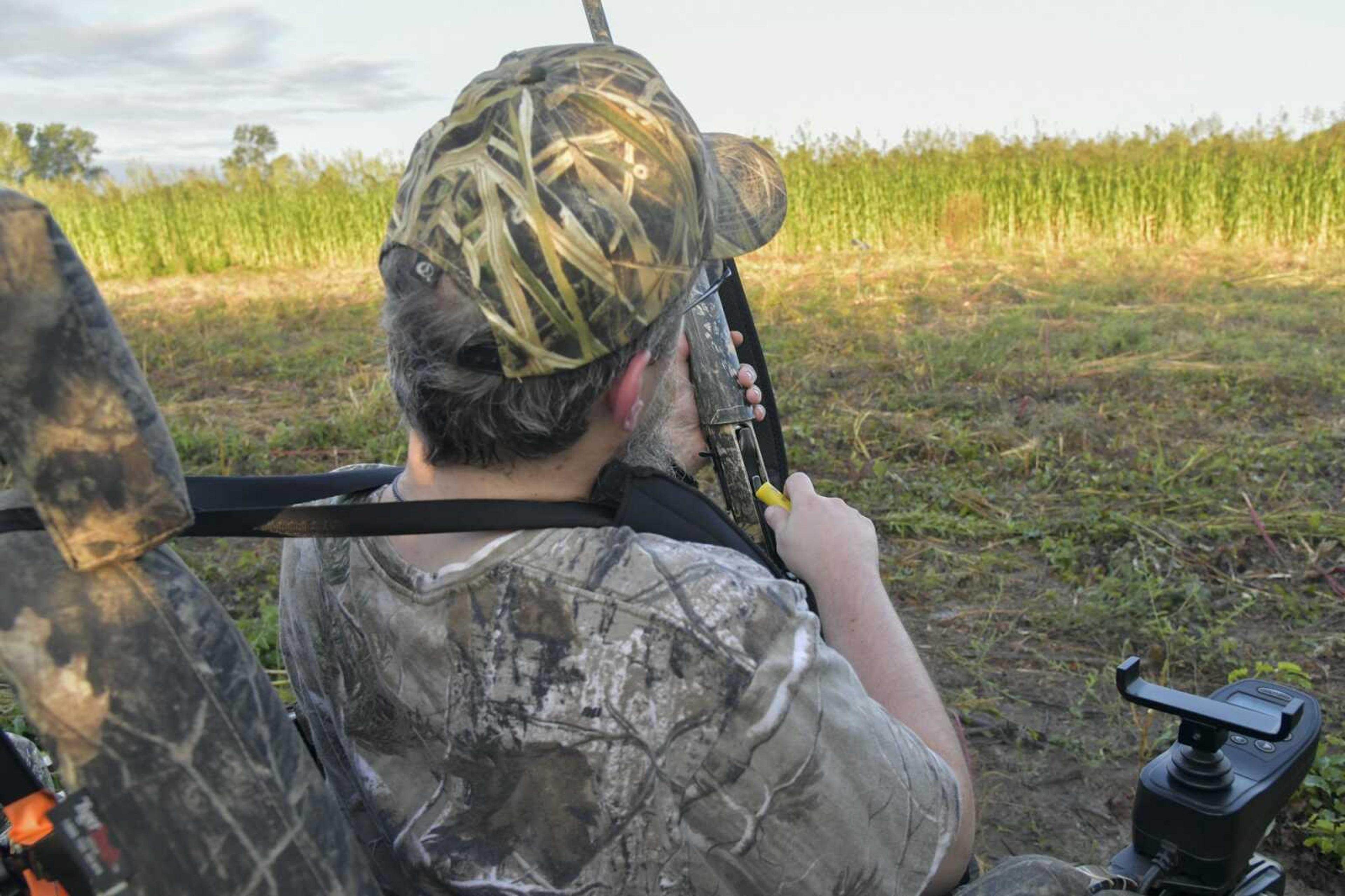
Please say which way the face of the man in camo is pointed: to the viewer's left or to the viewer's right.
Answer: to the viewer's right

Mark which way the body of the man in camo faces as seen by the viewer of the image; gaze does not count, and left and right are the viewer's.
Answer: facing away from the viewer and to the right of the viewer

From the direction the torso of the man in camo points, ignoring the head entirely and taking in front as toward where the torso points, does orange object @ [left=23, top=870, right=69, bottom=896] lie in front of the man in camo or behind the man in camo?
behind

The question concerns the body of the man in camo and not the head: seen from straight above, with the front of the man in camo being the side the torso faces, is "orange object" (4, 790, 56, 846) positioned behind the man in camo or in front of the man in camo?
behind
